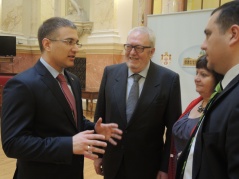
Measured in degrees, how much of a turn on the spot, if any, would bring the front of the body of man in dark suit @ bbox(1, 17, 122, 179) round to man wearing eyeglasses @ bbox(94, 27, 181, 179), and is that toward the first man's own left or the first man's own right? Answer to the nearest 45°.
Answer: approximately 90° to the first man's own left

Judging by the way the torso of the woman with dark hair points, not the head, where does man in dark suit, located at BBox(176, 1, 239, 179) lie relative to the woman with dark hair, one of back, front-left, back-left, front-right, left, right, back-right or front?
front-left

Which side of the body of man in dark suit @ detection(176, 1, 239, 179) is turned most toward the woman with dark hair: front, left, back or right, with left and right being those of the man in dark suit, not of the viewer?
right

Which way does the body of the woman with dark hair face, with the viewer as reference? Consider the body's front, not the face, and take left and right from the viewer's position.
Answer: facing the viewer and to the left of the viewer

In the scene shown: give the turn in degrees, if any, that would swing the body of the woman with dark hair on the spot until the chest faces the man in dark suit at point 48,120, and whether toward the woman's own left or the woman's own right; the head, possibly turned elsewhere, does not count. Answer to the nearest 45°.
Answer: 0° — they already face them

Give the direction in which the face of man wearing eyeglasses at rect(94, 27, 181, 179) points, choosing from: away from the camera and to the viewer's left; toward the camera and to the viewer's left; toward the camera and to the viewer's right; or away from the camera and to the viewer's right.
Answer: toward the camera and to the viewer's left

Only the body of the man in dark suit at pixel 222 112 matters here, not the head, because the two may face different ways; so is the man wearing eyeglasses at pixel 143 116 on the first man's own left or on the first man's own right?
on the first man's own right

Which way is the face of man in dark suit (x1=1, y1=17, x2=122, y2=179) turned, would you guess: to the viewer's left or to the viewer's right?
to the viewer's right

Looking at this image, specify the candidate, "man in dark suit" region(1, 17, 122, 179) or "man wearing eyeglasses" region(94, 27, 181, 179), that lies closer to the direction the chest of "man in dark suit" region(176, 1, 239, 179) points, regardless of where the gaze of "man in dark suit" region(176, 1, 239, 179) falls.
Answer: the man in dark suit

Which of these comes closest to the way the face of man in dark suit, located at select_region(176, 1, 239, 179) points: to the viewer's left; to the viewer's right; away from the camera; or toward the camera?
to the viewer's left

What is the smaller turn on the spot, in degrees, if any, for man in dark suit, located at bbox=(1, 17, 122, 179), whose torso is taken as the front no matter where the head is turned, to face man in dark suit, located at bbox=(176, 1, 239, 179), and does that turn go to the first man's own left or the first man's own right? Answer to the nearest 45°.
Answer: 0° — they already face them

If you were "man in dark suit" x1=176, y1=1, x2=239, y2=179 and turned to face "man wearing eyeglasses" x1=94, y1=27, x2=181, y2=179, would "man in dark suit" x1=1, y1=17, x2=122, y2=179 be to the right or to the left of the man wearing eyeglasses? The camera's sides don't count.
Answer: left

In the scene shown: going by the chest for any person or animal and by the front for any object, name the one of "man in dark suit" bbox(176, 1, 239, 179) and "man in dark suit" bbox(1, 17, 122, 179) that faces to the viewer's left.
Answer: "man in dark suit" bbox(176, 1, 239, 179)

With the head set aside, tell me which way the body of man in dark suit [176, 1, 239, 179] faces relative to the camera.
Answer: to the viewer's left
